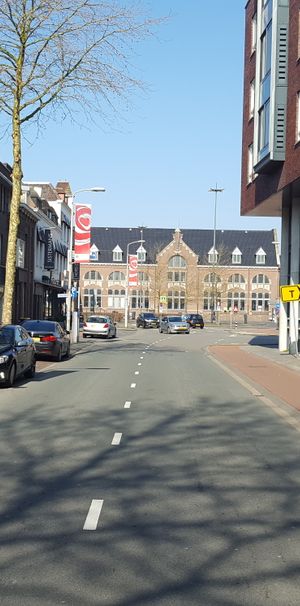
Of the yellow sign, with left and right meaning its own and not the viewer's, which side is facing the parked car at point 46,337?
right

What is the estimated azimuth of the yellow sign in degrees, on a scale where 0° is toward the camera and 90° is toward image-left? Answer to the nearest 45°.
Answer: approximately 0°

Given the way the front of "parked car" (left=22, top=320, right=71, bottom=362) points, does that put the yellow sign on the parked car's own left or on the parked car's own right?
on the parked car's own right

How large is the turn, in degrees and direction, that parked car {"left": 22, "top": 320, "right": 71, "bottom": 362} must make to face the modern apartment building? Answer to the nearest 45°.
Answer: approximately 45° to its right

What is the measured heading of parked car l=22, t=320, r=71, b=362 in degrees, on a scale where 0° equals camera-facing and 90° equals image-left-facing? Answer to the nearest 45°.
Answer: approximately 225°

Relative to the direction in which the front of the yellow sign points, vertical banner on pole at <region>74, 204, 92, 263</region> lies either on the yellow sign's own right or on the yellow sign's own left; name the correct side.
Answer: on the yellow sign's own right

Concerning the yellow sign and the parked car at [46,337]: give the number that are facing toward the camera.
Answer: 1

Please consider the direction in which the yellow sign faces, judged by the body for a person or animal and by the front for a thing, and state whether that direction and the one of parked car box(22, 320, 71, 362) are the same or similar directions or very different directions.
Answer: very different directions
